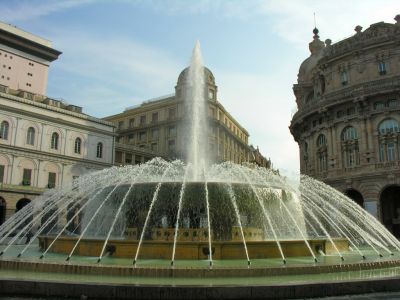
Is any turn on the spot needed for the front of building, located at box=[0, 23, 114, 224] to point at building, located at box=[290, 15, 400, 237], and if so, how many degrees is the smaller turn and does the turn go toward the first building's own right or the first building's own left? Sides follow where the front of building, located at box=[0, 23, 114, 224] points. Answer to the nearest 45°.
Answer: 0° — it already faces it

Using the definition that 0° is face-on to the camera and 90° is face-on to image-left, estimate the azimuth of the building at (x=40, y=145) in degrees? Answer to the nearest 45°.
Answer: approximately 315°
